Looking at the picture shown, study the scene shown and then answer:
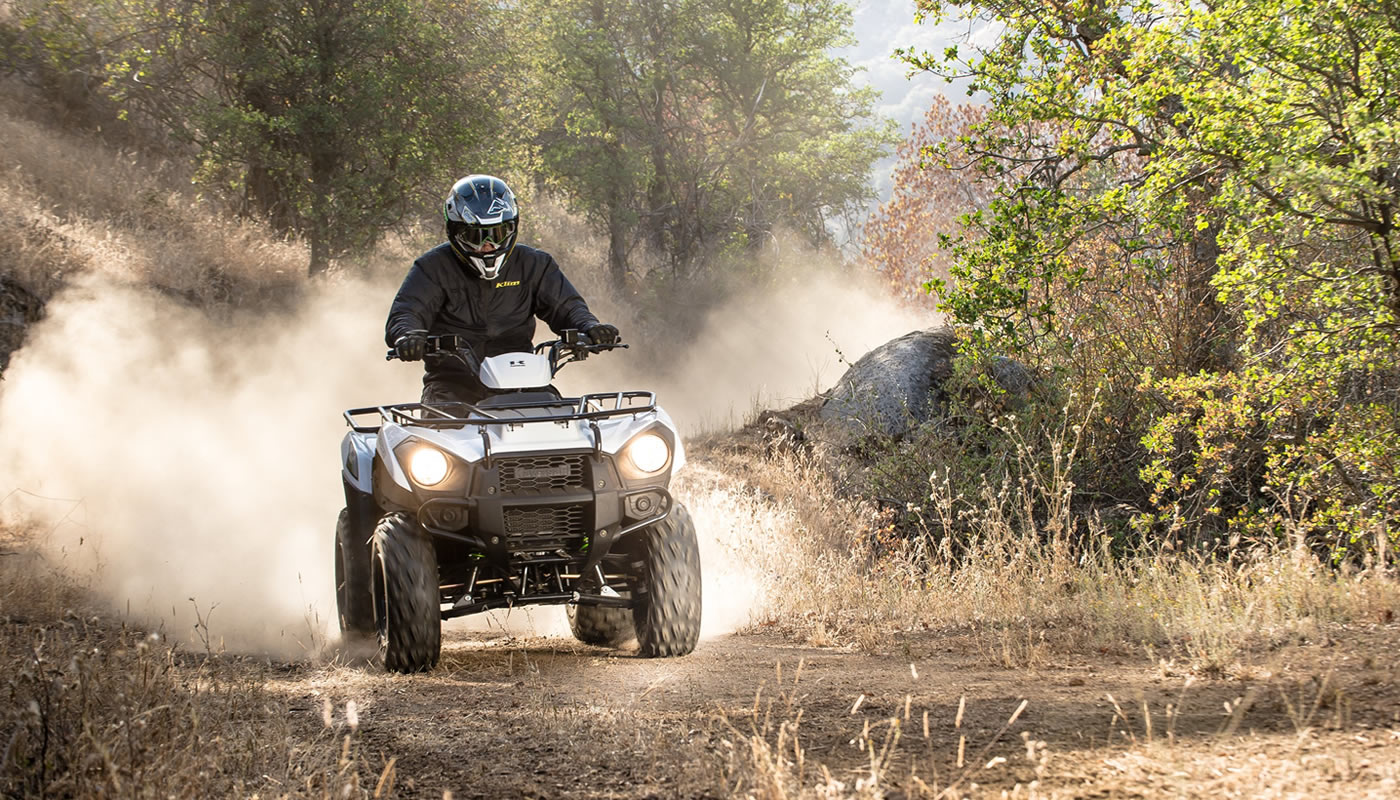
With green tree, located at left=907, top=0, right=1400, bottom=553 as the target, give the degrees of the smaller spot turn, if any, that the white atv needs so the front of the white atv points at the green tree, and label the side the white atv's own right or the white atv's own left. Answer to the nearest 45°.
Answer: approximately 135° to the white atv's own left

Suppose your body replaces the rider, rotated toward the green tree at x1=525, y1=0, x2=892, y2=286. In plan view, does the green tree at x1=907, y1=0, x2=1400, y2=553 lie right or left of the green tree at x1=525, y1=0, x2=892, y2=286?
right

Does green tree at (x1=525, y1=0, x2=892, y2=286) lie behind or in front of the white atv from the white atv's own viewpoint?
behind

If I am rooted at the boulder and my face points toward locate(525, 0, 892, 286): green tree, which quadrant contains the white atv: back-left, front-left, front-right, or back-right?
back-left

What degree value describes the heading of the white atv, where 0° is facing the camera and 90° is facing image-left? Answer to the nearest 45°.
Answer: approximately 0°
